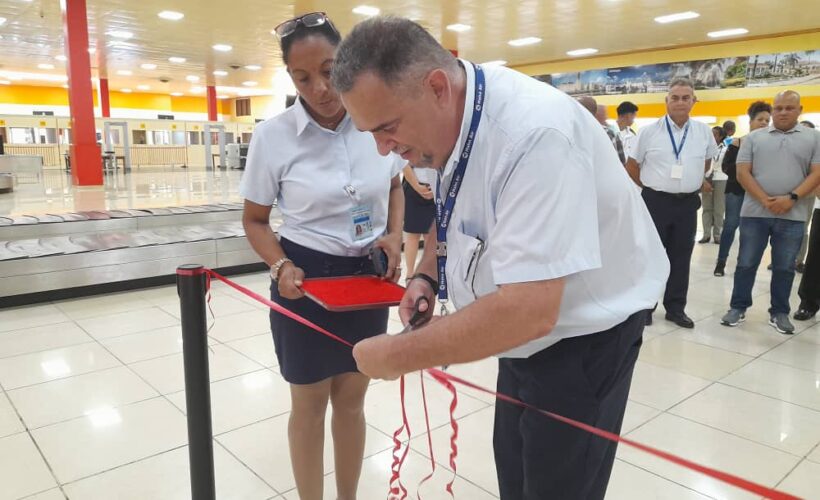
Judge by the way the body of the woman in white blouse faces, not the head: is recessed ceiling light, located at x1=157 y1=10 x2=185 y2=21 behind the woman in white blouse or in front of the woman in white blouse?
behind

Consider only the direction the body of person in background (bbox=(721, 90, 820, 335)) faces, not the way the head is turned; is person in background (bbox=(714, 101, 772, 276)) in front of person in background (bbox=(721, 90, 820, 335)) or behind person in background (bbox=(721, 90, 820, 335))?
behind

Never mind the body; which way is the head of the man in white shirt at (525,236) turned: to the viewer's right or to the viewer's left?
to the viewer's left

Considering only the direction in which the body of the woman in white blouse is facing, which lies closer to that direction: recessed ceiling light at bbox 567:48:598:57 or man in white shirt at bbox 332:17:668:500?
the man in white shirt

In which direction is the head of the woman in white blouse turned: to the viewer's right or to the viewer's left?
to the viewer's right

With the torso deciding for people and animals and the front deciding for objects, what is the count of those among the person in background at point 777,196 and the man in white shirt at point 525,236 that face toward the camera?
1

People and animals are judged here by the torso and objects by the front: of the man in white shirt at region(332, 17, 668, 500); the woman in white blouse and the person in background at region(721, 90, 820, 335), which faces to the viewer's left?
the man in white shirt

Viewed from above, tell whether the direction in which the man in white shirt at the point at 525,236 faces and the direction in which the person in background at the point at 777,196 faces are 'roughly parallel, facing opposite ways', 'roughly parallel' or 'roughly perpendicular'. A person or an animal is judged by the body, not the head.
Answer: roughly perpendicular

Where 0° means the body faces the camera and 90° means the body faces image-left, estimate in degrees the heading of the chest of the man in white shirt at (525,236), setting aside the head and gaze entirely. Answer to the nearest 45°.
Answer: approximately 90°

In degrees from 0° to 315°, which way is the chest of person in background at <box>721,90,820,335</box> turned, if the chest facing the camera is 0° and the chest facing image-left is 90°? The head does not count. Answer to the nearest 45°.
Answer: approximately 0°

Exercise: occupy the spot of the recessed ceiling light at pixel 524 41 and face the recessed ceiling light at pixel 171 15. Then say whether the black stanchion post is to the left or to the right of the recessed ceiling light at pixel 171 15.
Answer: left

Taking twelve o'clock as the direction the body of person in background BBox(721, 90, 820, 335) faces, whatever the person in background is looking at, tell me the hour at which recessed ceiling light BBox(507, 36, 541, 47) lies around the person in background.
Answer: The recessed ceiling light is roughly at 5 o'clock from the person in background.
